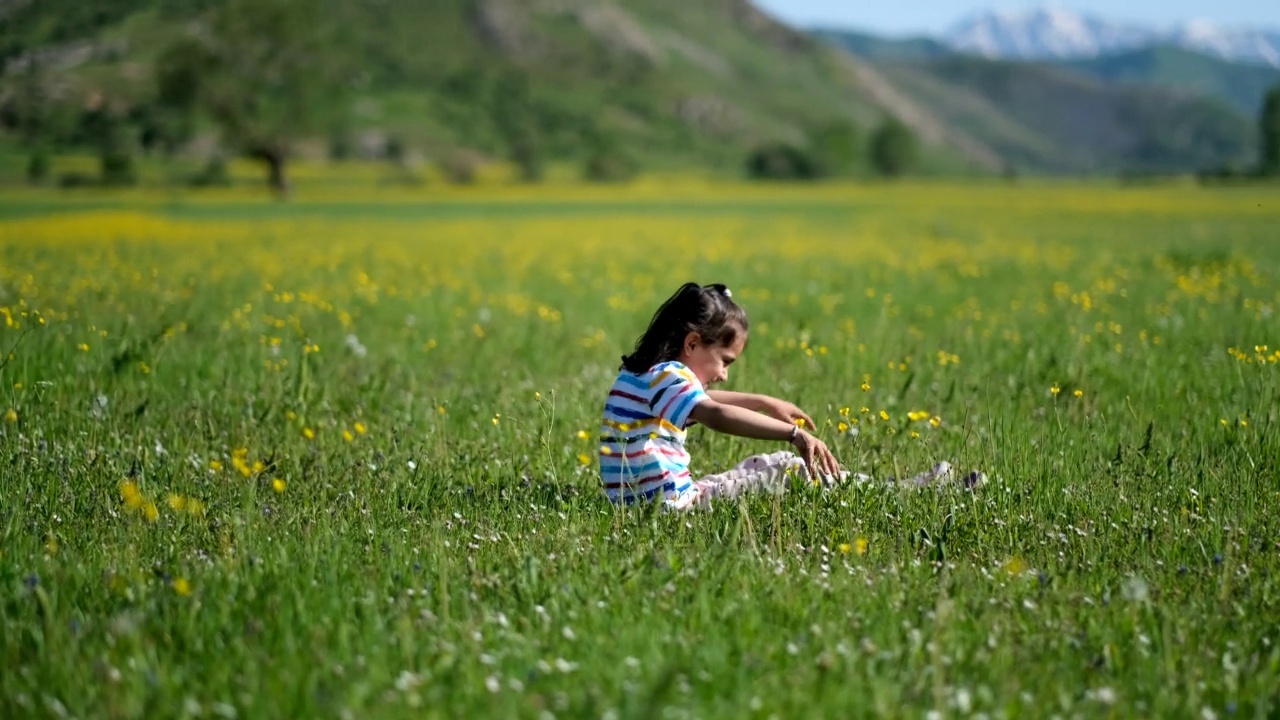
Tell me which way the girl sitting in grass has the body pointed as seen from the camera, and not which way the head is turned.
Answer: to the viewer's right

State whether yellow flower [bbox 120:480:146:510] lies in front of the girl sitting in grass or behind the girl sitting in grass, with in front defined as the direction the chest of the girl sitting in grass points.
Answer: behind
